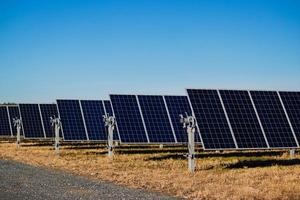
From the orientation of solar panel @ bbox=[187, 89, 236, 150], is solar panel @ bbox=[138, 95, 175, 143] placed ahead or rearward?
rearward

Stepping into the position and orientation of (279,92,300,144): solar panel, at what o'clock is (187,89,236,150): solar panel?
(187,89,236,150): solar panel is roughly at 3 o'clock from (279,92,300,144): solar panel.

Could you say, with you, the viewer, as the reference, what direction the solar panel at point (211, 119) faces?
facing the viewer and to the right of the viewer

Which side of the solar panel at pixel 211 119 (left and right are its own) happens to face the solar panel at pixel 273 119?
left

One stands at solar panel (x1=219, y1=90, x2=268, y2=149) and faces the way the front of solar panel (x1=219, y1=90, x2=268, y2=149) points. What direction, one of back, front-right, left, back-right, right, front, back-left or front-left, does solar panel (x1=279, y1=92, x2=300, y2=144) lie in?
left
